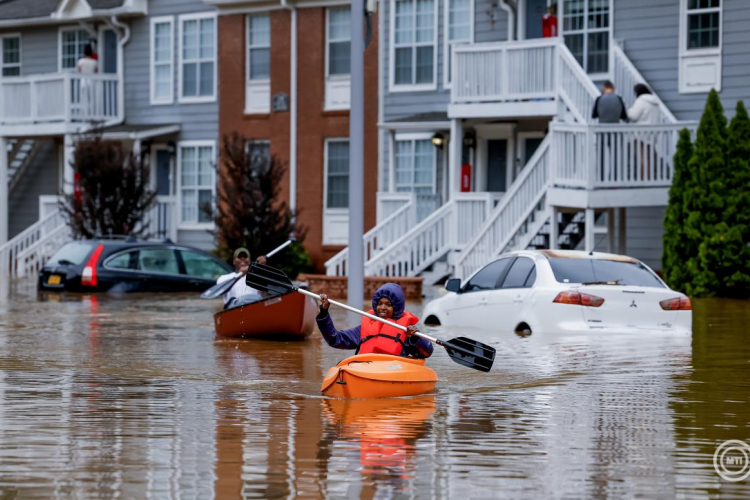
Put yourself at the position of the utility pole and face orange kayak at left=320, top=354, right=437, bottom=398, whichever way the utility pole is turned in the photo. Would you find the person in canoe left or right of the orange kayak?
right

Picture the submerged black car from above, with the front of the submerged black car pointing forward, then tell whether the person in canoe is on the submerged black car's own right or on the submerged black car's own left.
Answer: on the submerged black car's own right

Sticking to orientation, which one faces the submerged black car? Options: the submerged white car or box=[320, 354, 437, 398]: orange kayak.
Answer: the submerged white car

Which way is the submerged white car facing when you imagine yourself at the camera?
facing away from the viewer and to the left of the viewer

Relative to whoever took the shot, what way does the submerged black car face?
facing away from the viewer and to the right of the viewer

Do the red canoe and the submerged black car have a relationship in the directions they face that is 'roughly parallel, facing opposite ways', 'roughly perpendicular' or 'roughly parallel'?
roughly perpendicular
